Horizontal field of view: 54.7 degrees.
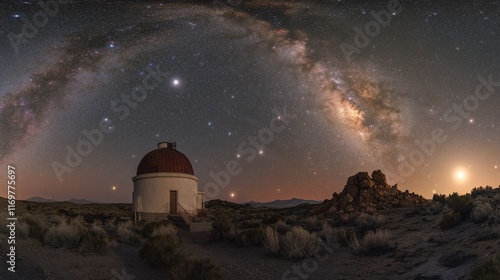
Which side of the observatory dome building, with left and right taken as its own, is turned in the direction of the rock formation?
left

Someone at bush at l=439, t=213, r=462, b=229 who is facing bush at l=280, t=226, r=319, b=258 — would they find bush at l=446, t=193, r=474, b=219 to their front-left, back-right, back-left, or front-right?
back-right

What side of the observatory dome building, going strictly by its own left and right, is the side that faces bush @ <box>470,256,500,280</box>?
front

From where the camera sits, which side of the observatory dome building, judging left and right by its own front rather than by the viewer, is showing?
front

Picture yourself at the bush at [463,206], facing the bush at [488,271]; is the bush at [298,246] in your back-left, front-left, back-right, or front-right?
front-right

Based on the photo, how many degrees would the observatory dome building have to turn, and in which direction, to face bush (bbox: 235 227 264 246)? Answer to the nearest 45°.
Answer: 0° — it already faces it

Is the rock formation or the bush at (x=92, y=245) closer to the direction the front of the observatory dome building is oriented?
the bush

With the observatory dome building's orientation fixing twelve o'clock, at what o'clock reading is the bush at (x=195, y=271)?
The bush is roughly at 12 o'clock from the observatory dome building.

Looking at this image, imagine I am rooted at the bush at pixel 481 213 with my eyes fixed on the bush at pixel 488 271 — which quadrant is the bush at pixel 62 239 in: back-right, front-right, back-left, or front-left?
front-right

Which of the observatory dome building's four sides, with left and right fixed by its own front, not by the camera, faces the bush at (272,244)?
front

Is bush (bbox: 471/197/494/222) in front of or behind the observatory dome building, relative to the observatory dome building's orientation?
in front

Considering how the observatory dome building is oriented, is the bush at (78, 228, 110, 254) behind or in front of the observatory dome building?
in front
